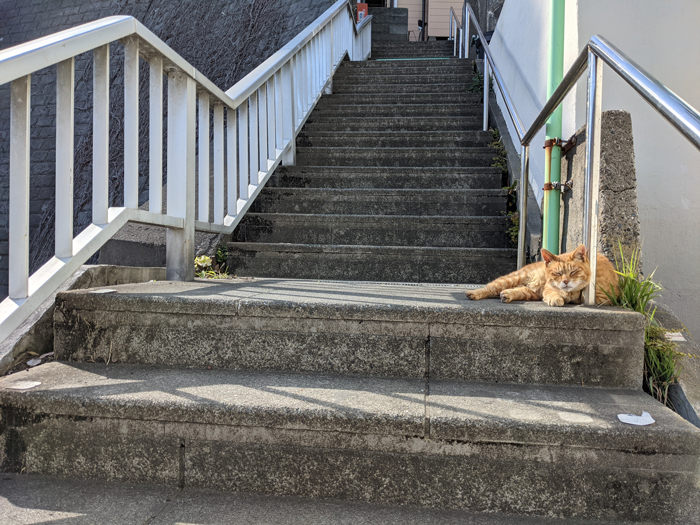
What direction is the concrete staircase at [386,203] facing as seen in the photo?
toward the camera

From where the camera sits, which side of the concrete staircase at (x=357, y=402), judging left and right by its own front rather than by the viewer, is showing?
front

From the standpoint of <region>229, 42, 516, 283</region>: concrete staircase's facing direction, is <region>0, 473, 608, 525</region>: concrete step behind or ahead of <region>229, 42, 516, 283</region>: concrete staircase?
ahead

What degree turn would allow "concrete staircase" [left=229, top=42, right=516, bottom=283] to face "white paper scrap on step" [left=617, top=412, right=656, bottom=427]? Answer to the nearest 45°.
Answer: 0° — it already faces it
